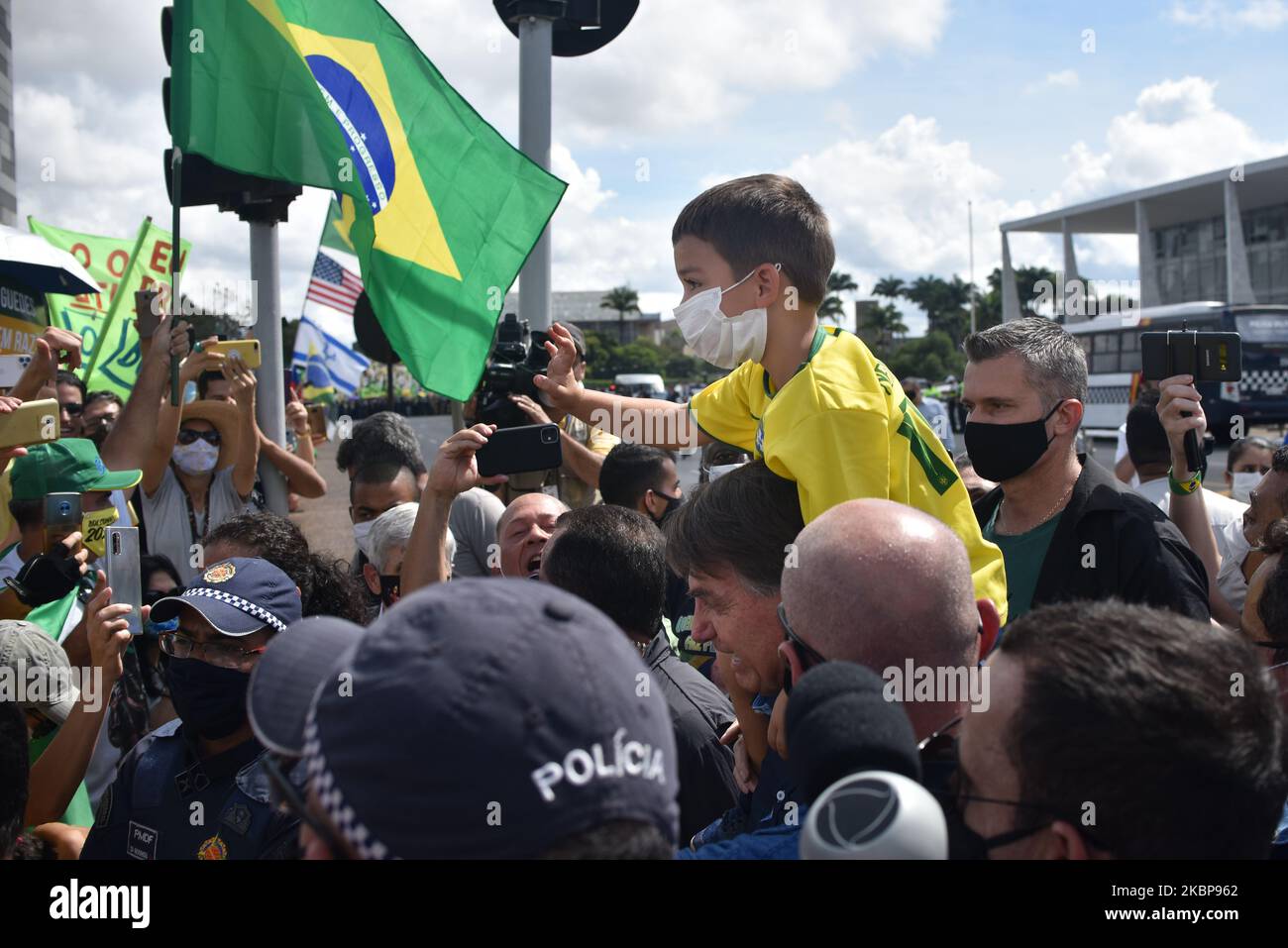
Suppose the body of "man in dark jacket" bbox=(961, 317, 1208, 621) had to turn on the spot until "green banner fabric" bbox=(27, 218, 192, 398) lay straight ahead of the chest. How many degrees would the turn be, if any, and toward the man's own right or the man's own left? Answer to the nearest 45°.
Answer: approximately 90° to the man's own right

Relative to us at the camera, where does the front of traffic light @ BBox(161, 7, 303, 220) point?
facing to the left of the viewer

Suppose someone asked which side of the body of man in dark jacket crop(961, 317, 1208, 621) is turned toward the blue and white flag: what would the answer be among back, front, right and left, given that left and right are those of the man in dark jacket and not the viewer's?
right

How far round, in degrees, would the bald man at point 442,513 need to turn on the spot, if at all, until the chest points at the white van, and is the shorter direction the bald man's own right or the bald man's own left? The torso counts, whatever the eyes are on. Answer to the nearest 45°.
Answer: approximately 135° to the bald man's own left

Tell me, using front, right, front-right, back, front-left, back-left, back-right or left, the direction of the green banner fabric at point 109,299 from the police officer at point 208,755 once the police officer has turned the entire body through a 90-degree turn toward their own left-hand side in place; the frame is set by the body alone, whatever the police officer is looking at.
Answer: back-left
